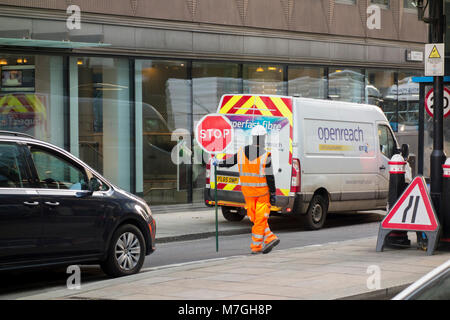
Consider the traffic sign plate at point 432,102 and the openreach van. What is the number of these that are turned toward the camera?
1

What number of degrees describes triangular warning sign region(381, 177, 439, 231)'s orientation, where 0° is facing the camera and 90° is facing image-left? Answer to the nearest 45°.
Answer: approximately 0°

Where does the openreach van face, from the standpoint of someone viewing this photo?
facing away from the viewer and to the right of the viewer

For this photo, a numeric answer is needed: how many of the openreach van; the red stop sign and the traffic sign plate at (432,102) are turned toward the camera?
2
